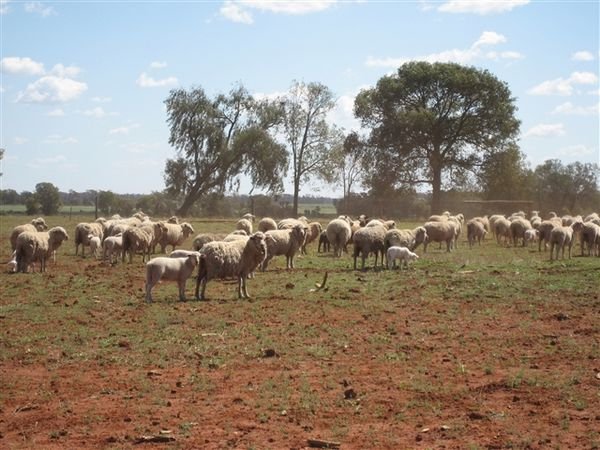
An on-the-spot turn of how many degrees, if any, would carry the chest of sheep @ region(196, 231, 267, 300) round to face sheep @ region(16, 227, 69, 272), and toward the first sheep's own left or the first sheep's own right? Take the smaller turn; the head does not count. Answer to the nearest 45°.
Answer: approximately 135° to the first sheep's own left

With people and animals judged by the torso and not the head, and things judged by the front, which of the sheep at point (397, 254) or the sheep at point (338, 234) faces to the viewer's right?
the sheep at point (397, 254)

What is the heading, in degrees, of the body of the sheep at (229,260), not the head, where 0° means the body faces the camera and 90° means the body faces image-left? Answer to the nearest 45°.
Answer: approximately 270°

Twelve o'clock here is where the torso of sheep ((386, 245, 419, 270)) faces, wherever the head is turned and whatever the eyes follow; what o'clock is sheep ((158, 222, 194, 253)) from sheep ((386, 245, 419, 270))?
sheep ((158, 222, 194, 253)) is roughly at 7 o'clock from sheep ((386, 245, 419, 270)).

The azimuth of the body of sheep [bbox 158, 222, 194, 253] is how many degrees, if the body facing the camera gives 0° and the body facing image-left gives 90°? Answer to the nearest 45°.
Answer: approximately 270°

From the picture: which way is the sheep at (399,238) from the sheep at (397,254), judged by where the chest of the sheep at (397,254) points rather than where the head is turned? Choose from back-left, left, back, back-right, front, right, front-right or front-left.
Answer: left

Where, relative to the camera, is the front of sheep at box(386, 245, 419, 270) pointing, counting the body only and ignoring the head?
to the viewer's right

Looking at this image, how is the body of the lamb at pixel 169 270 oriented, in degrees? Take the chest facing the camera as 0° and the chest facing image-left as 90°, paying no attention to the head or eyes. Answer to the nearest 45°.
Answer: approximately 270°

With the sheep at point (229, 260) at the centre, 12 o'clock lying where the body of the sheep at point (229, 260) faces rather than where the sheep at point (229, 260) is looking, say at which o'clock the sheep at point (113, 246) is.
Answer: the sheep at point (113, 246) is roughly at 8 o'clock from the sheep at point (229, 260).
